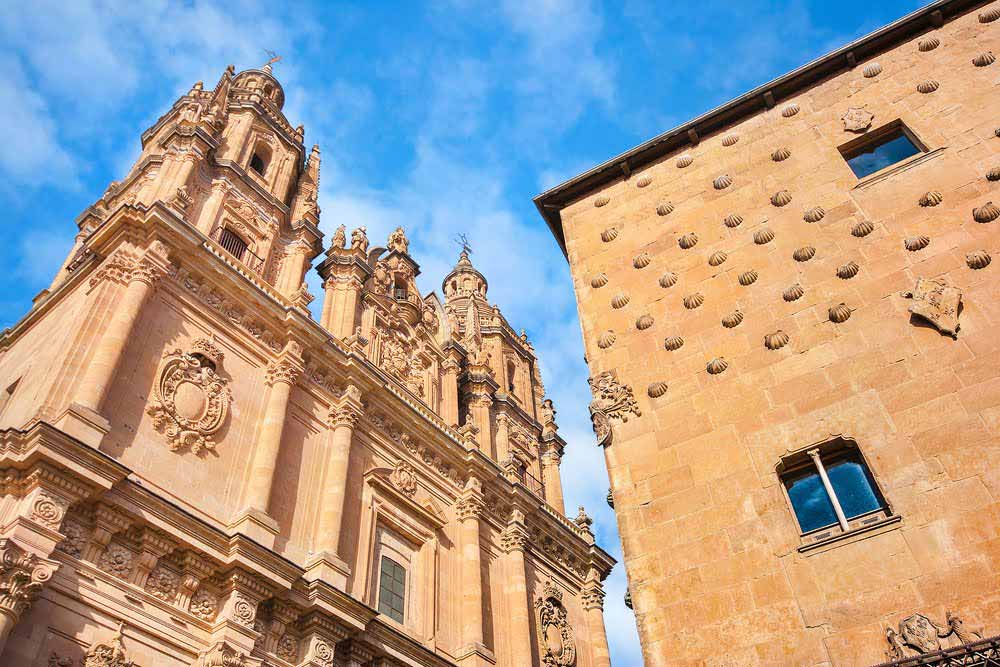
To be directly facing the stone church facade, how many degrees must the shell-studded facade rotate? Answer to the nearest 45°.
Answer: approximately 45° to its right

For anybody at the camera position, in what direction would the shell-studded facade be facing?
facing the viewer and to the left of the viewer

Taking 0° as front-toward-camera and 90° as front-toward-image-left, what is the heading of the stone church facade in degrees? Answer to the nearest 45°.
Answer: approximately 315°

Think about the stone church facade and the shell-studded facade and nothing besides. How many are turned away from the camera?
0

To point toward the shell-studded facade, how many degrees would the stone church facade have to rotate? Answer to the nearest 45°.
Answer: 0° — it already faces it
